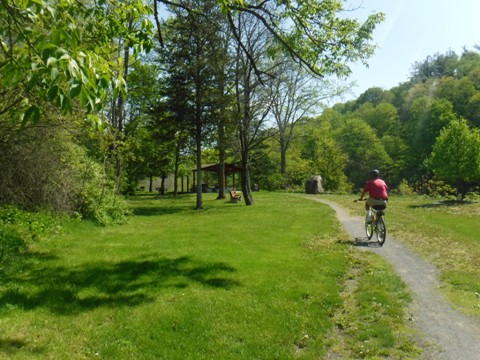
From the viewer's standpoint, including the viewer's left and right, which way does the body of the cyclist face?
facing away from the viewer and to the left of the viewer

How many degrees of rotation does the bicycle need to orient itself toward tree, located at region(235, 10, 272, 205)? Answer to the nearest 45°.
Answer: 0° — it already faces it

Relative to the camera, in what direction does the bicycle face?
facing away from the viewer and to the left of the viewer

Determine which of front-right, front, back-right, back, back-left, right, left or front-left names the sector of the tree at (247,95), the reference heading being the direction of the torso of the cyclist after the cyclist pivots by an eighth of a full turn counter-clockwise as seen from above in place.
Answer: front-right

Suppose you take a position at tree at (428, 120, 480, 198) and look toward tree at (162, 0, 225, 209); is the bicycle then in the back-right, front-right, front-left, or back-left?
front-left

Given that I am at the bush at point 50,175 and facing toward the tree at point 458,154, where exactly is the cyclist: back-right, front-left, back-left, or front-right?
front-right

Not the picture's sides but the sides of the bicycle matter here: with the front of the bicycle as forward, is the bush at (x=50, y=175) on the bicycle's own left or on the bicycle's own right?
on the bicycle's own left

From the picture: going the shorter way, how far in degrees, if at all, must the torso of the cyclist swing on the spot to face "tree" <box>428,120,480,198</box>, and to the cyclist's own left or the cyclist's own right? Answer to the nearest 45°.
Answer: approximately 45° to the cyclist's own right

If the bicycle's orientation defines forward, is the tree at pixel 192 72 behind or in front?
in front
